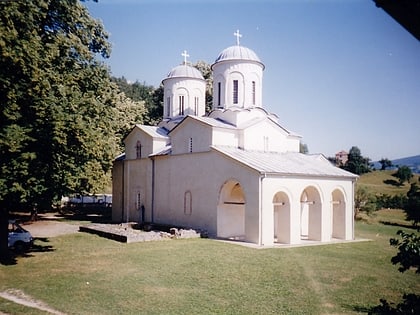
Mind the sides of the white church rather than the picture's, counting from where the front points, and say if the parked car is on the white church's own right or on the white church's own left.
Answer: on the white church's own right

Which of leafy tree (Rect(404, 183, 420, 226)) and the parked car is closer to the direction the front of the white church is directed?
the leafy tree

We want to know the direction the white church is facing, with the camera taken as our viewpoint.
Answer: facing the viewer and to the right of the viewer

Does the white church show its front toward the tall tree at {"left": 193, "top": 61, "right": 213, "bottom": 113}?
no

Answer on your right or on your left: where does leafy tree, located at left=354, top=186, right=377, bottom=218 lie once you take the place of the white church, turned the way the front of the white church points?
on your left

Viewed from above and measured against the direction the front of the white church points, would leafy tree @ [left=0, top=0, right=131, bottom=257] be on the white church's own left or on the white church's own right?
on the white church's own right

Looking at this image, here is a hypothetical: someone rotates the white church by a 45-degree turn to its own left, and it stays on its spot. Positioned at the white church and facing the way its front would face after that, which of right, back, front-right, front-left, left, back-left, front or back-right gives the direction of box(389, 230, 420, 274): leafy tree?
right
